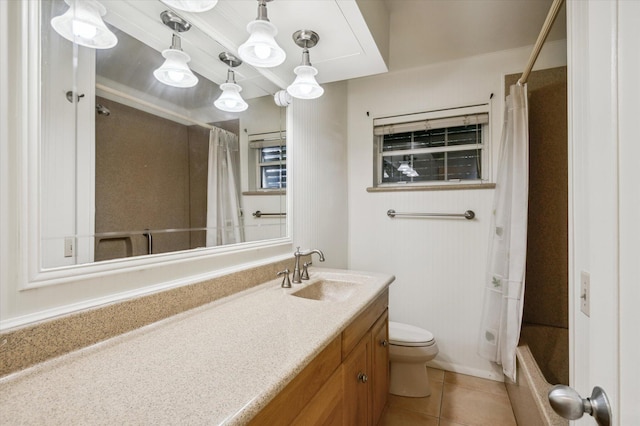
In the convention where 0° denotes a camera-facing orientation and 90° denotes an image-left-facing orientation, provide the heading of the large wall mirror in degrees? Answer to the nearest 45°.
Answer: approximately 315°

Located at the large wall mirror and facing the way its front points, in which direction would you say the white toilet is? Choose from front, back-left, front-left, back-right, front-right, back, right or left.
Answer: front-left

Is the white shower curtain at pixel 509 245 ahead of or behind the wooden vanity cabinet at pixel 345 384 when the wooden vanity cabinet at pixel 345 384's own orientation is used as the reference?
ahead

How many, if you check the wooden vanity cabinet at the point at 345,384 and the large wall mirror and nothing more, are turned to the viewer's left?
0

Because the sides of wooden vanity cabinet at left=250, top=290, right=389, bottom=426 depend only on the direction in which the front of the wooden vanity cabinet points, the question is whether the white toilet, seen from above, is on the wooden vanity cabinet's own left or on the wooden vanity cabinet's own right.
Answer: on the wooden vanity cabinet's own left

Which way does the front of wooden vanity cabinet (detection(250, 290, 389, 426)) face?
to the viewer's right
